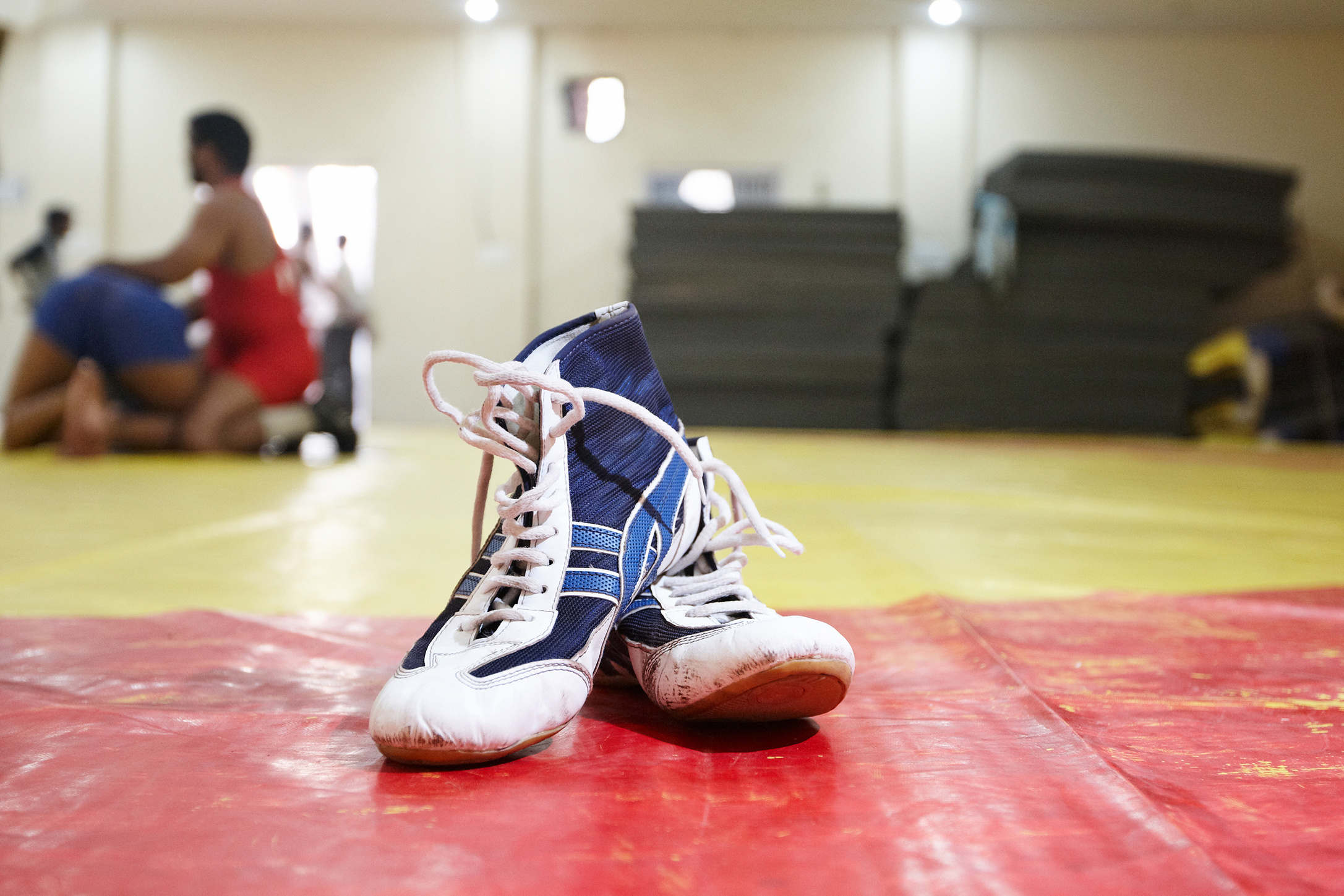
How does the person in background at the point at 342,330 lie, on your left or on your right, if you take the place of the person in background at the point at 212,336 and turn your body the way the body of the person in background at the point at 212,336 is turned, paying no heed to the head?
on your right

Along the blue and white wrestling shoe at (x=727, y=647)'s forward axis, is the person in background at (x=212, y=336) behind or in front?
behind

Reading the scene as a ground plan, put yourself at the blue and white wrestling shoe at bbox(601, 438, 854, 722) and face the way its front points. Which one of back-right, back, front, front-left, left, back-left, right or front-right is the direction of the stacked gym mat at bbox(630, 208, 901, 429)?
back-left

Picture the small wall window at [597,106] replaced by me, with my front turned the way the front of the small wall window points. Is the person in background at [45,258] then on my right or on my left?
on my right

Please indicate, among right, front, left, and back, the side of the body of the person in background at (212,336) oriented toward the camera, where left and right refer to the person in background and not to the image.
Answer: left

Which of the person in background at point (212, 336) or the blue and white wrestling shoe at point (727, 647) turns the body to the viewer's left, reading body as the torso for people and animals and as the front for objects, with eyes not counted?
the person in background

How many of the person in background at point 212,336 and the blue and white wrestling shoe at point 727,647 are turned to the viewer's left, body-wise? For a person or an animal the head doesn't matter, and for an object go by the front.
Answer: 1

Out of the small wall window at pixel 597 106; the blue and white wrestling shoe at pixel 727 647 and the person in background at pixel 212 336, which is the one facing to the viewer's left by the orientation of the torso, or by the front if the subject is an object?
the person in background
